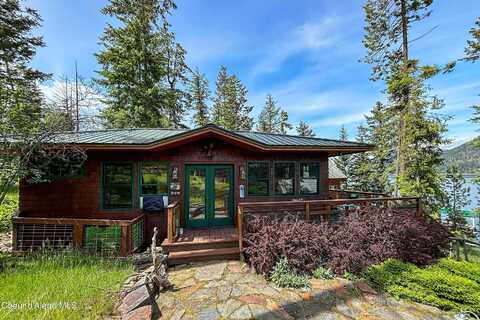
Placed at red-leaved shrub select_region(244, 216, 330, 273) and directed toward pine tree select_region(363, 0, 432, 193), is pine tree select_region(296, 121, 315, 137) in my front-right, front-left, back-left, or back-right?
front-left

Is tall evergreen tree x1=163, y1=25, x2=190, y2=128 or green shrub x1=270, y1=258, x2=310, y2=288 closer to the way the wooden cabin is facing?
the green shrub

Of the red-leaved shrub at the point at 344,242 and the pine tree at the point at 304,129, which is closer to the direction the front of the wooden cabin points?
the red-leaved shrub

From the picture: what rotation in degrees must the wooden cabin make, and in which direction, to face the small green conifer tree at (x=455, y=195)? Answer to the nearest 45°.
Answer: approximately 90° to its left

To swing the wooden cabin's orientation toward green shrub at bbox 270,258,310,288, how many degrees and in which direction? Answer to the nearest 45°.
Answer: approximately 45° to its left

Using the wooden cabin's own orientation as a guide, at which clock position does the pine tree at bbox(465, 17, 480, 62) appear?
The pine tree is roughly at 9 o'clock from the wooden cabin.

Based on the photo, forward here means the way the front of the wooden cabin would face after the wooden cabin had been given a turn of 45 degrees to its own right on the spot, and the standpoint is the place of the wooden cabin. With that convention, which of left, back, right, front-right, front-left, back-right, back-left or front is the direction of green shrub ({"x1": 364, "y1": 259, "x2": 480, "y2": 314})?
left

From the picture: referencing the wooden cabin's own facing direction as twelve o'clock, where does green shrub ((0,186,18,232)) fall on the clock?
The green shrub is roughly at 4 o'clock from the wooden cabin.

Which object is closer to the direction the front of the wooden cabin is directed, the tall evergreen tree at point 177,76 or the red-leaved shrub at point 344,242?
the red-leaved shrub

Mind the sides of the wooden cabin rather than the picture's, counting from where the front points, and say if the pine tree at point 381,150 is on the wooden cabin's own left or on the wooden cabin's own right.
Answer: on the wooden cabin's own left

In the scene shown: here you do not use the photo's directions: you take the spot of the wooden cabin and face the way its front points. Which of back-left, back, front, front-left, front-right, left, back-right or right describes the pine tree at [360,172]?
back-left

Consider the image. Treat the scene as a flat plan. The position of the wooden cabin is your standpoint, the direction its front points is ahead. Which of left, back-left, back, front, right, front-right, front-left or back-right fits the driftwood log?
front

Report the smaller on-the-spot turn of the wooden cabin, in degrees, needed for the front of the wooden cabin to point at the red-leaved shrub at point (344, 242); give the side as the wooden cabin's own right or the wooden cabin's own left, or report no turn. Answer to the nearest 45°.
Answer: approximately 45° to the wooden cabin's own left

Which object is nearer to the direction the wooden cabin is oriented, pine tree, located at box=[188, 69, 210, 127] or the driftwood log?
the driftwood log

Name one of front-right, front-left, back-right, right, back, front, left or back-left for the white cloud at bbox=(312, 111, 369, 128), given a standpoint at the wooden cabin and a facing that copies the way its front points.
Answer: back-left

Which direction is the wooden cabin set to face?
toward the camera
